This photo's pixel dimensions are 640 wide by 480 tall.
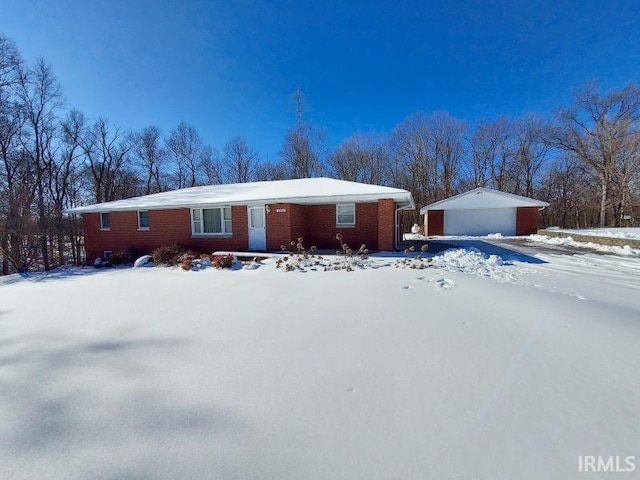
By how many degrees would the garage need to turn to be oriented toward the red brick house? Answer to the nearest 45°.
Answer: approximately 45° to its right

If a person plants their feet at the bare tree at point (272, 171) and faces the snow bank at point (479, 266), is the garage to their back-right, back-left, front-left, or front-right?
front-left

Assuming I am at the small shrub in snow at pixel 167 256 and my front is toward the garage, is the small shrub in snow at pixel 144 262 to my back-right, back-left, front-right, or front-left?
back-left

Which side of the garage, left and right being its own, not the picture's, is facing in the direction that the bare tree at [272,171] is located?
right

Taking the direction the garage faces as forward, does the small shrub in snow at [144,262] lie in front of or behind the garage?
in front

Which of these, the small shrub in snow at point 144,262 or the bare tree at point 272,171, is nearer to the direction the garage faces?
the small shrub in snow

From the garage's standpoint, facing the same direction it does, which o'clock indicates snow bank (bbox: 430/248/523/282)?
The snow bank is roughly at 12 o'clock from the garage.

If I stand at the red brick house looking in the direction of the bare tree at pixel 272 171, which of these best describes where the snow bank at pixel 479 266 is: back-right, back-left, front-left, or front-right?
back-right

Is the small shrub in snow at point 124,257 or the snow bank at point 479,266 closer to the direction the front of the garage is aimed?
the snow bank

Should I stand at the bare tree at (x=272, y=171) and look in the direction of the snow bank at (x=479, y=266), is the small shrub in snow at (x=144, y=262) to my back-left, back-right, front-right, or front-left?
front-right

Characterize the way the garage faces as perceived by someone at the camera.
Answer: facing the viewer

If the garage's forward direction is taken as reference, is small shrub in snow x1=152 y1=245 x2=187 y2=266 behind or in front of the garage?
in front

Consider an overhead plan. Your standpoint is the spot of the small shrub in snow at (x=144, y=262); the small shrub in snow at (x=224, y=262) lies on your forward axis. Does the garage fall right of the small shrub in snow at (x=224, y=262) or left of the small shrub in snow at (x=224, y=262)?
left

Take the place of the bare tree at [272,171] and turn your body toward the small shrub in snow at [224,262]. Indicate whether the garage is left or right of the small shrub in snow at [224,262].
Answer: left
